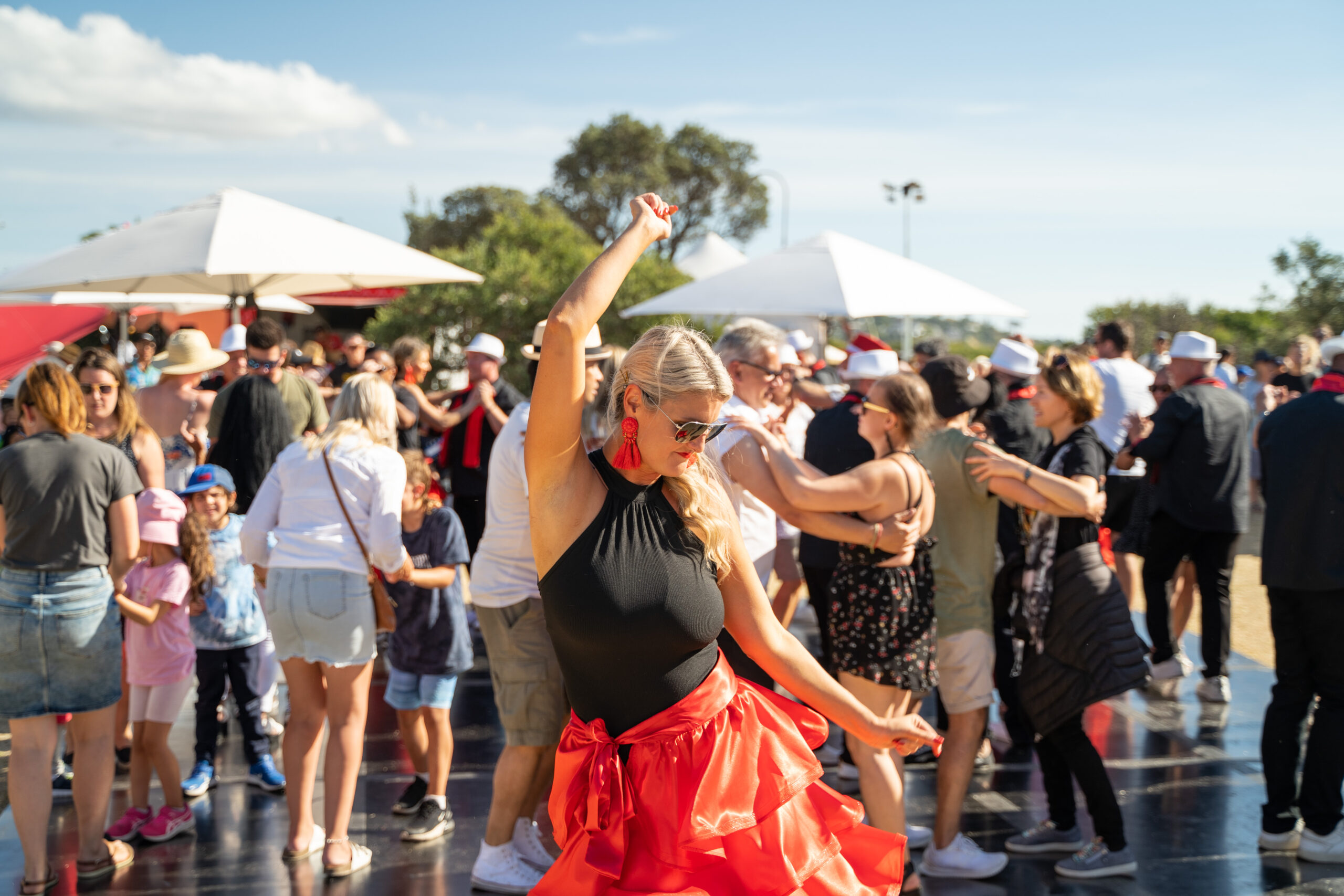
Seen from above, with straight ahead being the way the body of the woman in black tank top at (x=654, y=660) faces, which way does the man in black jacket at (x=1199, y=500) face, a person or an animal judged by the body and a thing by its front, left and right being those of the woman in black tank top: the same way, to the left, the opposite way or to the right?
the opposite way

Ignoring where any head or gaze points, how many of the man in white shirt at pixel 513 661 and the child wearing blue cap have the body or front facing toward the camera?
1

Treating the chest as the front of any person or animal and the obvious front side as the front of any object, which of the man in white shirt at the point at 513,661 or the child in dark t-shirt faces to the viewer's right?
the man in white shirt

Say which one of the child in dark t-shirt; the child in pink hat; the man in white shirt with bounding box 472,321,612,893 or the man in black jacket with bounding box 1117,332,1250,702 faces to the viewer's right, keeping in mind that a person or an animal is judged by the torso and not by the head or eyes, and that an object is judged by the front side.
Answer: the man in white shirt

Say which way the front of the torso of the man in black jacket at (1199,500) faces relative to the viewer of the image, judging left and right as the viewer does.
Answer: facing away from the viewer and to the left of the viewer

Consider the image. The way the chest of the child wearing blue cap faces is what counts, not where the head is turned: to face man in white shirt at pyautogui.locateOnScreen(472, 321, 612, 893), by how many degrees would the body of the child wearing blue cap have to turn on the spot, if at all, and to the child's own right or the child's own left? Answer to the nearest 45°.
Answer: approximately 45° to the child's own left
